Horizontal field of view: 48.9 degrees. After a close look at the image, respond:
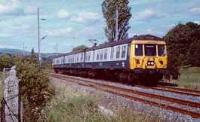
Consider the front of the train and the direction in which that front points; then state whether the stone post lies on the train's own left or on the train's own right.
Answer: on the train's own right

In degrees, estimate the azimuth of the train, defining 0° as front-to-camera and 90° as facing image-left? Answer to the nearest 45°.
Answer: approximately 315°

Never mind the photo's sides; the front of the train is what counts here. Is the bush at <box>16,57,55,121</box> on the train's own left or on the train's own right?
on the train's own right
